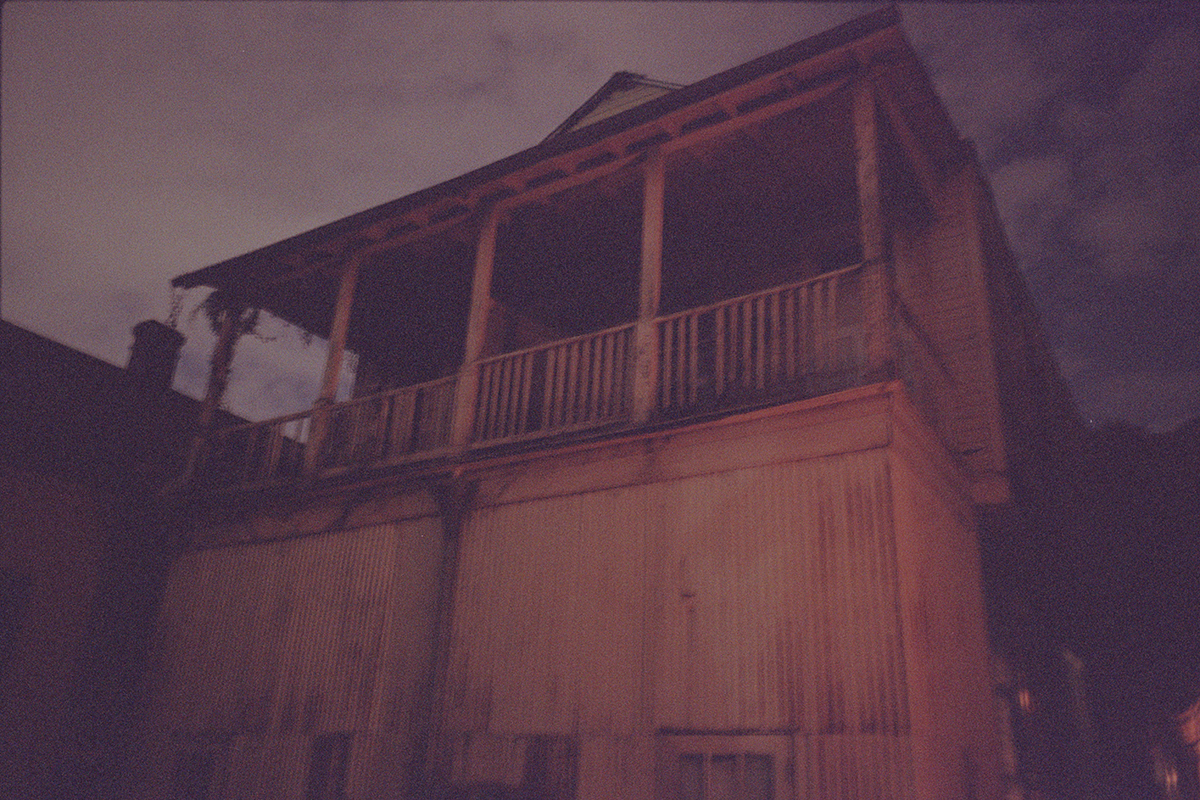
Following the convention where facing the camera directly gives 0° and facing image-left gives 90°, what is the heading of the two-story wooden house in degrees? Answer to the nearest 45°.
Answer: approximately 45°

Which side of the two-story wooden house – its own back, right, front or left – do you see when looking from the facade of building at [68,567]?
right
